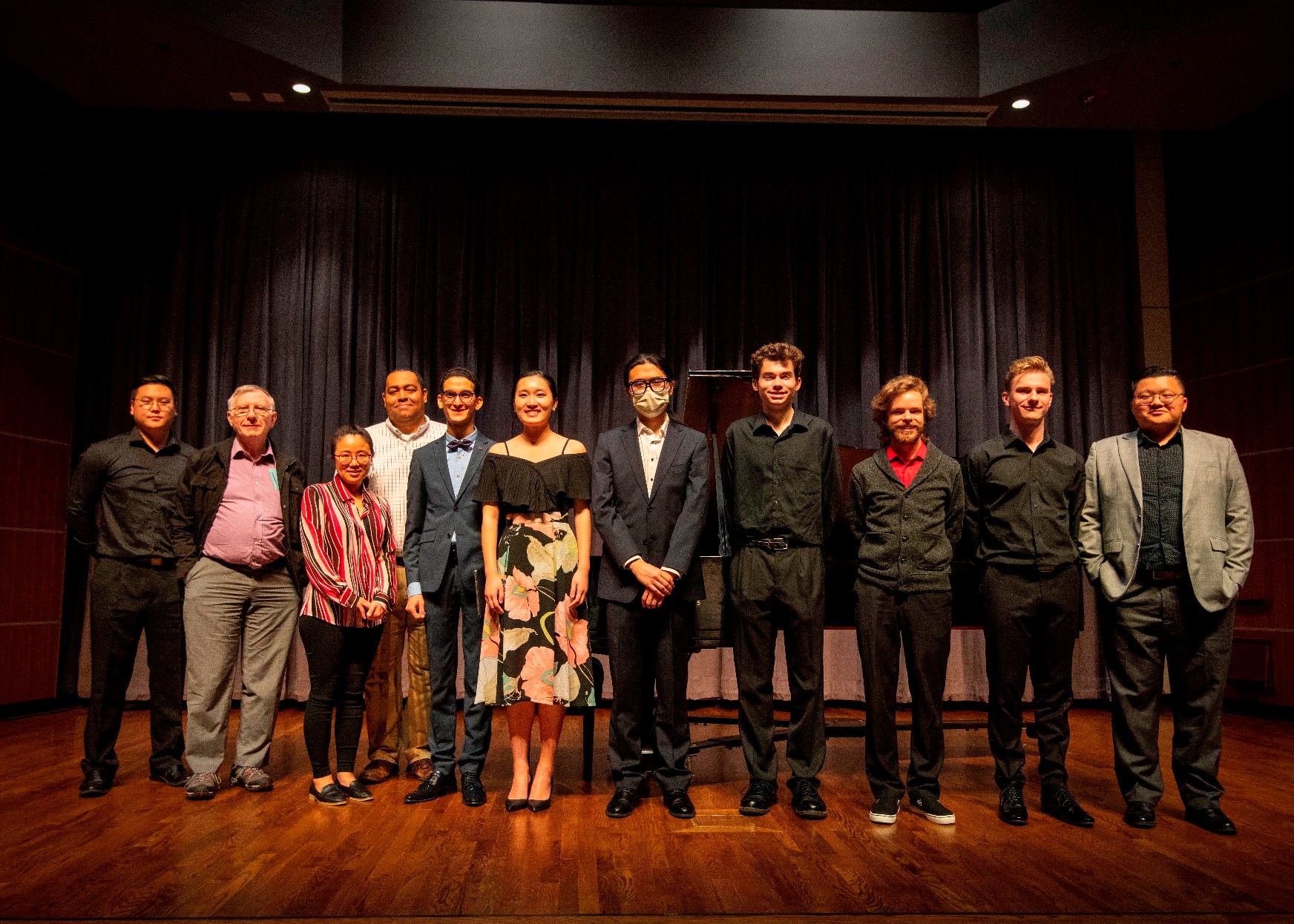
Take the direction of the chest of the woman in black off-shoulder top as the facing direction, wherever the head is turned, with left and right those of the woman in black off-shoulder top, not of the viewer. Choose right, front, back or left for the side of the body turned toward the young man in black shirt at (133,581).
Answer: right

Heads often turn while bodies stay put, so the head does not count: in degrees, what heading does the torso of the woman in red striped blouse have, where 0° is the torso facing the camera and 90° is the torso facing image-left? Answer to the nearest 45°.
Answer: approximately 315°

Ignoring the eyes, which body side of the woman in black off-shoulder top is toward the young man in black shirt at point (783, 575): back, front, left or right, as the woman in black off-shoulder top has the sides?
left

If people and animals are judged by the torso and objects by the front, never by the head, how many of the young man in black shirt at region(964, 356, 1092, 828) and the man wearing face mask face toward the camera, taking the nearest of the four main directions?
2

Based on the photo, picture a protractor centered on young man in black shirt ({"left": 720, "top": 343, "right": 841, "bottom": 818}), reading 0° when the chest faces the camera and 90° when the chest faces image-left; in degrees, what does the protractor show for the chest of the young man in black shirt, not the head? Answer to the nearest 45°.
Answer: approximately 0°

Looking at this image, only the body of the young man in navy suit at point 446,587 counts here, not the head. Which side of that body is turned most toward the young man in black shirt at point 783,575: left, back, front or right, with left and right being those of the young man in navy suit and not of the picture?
left

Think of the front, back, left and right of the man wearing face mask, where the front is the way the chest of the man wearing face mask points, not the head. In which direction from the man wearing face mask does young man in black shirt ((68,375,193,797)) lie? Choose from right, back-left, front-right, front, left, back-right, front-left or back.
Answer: right
